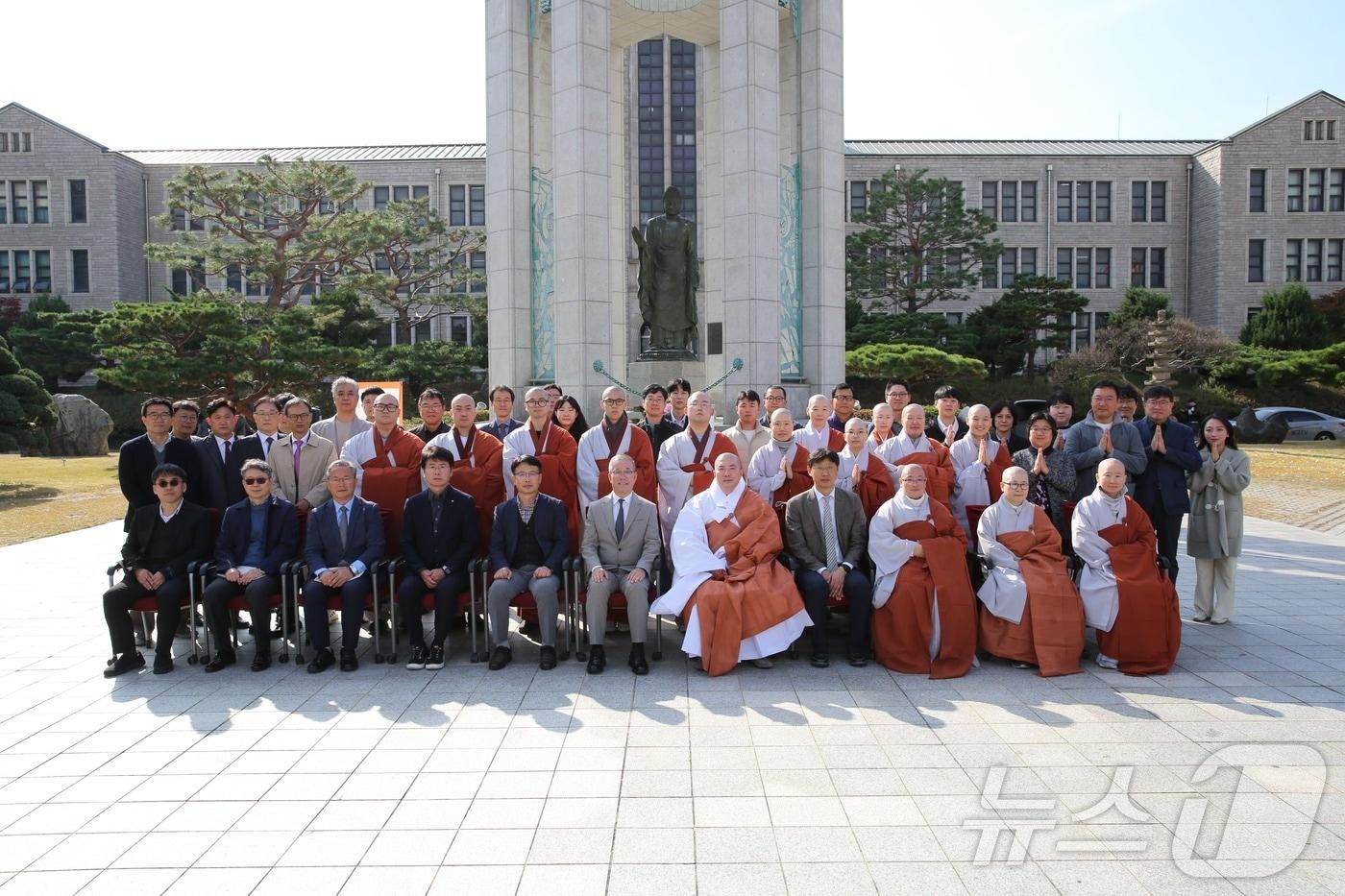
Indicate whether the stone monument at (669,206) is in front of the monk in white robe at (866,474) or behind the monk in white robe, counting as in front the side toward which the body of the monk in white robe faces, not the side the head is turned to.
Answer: behind

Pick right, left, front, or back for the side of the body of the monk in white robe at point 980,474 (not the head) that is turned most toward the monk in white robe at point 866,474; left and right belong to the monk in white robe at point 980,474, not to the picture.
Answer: right

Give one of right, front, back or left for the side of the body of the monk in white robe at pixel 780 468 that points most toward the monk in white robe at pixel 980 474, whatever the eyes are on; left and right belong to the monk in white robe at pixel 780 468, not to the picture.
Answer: left
